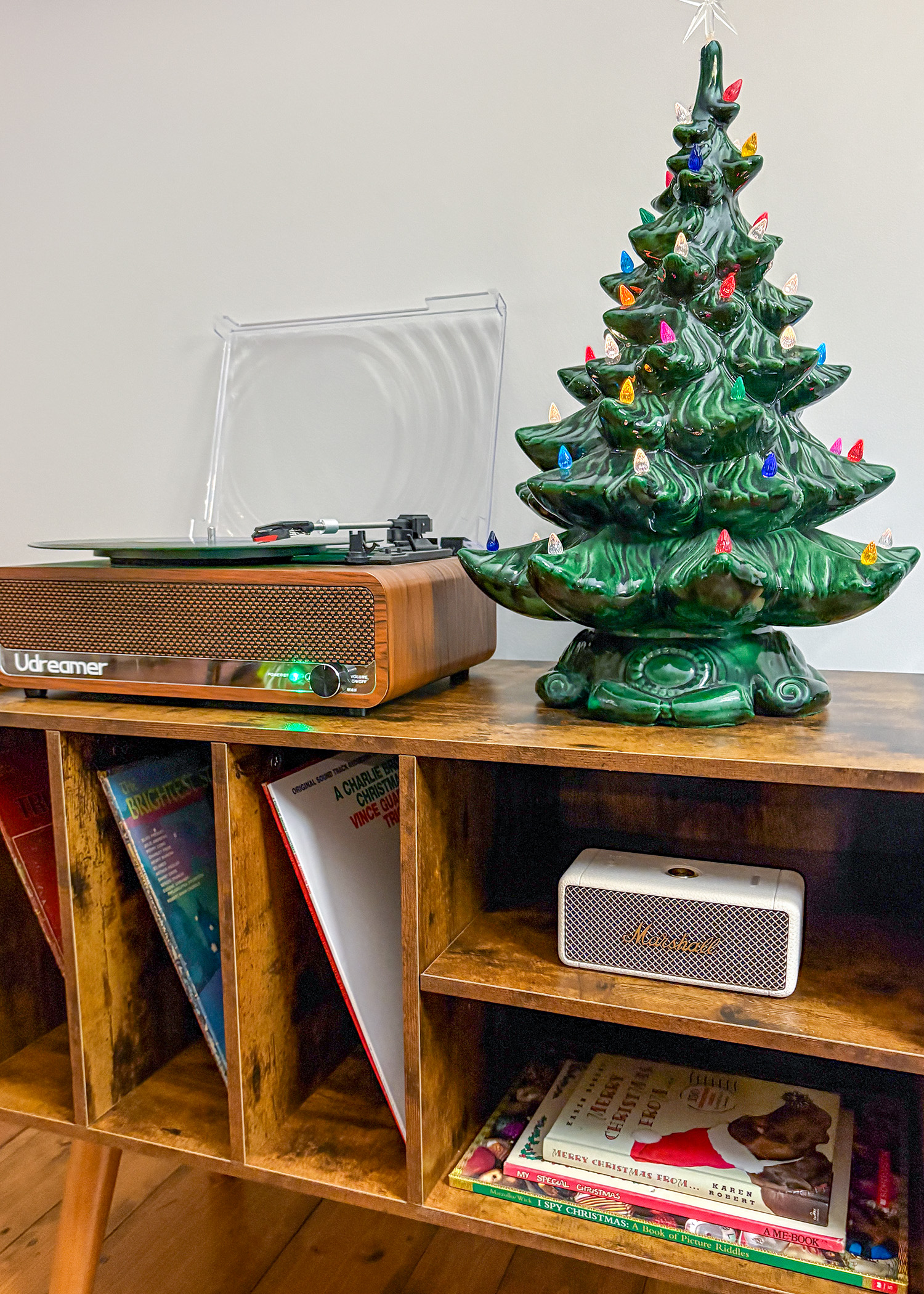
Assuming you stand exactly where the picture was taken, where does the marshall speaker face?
facing the viewer

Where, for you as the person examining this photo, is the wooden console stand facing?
facing the viewer and to the left of the viewer

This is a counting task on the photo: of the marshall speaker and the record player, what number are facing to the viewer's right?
0
